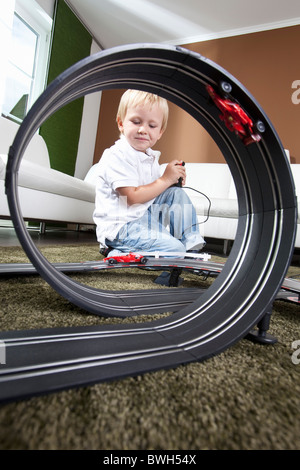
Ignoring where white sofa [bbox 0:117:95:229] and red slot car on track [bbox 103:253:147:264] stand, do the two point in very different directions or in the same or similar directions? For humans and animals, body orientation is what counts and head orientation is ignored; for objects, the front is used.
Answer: very different directions

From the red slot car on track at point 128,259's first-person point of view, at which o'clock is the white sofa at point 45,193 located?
The white sofa is roughly at 2 o'clock from the red slot car on track.

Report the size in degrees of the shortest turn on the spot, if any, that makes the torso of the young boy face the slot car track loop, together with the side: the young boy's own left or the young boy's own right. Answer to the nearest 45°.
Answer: approximately 45° to the young boy's own right

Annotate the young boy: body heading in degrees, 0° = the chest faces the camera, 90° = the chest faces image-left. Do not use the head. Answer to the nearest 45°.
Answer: approximately 315°

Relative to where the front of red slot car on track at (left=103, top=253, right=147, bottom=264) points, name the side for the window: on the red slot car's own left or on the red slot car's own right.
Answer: on the red slot car's own right

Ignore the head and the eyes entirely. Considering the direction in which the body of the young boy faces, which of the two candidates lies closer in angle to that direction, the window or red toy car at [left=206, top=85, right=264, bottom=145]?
the red toy car

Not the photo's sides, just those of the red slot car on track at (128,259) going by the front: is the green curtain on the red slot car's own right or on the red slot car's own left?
on the red slot car's own right

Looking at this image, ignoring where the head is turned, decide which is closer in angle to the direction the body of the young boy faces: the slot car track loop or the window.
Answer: the slot car track loop

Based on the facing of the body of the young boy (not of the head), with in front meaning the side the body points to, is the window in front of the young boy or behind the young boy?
behind

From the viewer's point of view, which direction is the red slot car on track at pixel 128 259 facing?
to the viewer's left

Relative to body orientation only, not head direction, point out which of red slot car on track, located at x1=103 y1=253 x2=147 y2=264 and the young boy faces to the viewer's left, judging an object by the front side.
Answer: the red slot car on track
